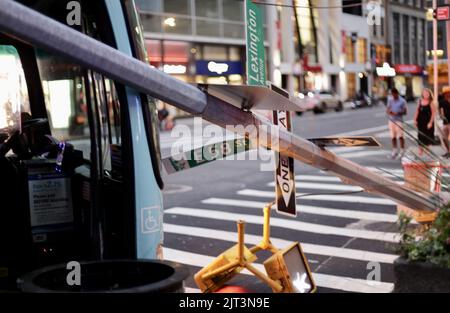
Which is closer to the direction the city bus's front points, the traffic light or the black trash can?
the traffic light

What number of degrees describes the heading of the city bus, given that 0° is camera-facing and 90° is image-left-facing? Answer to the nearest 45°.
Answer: approximately 270°

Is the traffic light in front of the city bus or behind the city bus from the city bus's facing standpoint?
in front

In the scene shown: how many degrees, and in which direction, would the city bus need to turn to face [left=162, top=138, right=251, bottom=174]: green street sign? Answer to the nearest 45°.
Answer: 0° — it already faces it

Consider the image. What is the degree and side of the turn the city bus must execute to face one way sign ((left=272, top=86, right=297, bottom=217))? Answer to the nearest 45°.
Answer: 0° — it already faces it
